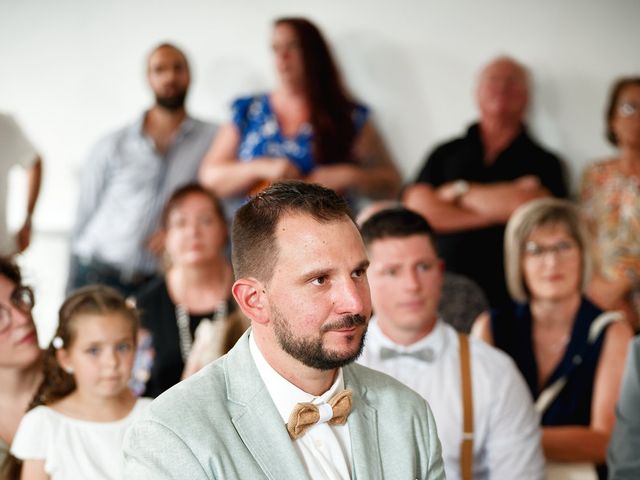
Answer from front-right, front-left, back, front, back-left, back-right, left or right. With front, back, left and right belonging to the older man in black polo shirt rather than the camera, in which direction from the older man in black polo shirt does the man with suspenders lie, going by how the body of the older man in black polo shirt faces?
front

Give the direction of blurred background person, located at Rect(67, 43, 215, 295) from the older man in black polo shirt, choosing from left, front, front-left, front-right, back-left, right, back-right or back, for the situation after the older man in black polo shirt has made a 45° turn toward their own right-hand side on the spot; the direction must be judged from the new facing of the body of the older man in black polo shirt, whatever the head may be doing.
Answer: front-right

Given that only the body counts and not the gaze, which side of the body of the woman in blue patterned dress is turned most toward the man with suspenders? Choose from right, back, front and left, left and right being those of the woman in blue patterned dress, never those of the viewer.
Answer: front

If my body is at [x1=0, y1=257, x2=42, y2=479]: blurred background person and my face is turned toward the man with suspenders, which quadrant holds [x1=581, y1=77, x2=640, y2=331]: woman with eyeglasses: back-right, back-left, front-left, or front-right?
front-left

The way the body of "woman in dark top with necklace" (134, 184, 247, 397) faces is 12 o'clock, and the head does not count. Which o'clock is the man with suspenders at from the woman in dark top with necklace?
The man with suspenders is roughly at 11 o'clock from the woman in dark top with necklace.

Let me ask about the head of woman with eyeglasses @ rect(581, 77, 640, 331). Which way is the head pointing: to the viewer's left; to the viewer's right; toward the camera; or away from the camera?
toward the camera

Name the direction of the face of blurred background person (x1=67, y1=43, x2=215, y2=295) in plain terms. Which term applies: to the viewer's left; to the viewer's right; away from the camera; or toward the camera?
toward the camera

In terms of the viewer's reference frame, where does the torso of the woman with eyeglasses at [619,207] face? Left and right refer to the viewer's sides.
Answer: facing the viewer

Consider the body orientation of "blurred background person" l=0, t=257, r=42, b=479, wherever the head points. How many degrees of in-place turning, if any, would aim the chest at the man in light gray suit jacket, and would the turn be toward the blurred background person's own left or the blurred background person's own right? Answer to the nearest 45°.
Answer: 0° — they already face them

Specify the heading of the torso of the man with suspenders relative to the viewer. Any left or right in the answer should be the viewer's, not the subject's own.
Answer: facing the viewer and to the left of the viewer

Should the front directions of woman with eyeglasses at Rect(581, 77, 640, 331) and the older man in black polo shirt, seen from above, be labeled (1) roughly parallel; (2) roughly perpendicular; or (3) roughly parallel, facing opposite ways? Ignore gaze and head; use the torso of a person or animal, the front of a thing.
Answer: roughly parallel

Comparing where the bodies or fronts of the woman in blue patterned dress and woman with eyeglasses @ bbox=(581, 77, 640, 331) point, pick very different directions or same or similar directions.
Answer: same or similar directions

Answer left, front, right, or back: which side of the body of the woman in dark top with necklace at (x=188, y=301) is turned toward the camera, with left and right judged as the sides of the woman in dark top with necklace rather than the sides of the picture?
front

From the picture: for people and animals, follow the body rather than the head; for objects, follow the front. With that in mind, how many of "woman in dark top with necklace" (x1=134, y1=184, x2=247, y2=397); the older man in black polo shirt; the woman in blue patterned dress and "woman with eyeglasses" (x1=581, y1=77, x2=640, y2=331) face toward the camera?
4

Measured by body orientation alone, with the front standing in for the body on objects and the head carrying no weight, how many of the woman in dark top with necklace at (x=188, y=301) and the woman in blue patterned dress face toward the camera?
2

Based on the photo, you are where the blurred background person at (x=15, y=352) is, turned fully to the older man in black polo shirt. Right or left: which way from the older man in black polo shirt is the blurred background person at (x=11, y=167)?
left

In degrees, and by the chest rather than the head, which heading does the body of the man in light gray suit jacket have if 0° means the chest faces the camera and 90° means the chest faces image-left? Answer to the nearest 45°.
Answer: approximately 315°

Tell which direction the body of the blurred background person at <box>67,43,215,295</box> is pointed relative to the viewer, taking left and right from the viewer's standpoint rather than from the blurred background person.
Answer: facing the viewer and to the right of the viewer
